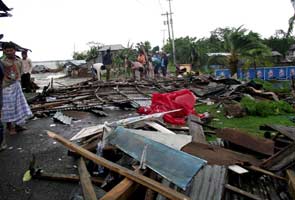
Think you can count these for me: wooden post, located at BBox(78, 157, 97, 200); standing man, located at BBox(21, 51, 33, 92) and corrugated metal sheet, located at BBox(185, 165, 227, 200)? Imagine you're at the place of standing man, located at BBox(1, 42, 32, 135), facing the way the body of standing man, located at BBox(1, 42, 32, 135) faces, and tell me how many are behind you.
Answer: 1

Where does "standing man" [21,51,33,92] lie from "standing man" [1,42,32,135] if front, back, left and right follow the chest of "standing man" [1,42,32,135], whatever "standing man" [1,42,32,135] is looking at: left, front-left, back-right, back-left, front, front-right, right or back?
back

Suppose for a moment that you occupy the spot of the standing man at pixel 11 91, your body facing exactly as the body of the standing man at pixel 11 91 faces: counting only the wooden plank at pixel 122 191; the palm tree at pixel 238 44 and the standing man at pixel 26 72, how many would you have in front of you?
1

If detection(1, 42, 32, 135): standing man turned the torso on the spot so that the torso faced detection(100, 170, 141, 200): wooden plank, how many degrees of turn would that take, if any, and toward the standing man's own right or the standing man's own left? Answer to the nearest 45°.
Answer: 0° — they already face it

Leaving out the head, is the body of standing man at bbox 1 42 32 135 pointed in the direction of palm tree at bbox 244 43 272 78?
no

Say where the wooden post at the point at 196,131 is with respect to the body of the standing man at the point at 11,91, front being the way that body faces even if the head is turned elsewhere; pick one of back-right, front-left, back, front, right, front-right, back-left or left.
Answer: front-left

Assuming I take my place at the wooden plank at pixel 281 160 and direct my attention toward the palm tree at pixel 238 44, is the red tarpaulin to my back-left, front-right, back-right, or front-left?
front-left

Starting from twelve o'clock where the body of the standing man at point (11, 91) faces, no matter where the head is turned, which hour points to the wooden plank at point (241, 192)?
The wooden plank is roughly at 11 o'clock from the standing man.

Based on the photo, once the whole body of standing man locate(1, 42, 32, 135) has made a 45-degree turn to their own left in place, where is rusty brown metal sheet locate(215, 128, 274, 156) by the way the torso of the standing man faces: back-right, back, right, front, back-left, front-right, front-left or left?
front

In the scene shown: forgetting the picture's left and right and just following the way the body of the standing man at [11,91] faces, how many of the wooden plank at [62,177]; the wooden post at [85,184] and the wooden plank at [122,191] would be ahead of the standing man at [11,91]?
3

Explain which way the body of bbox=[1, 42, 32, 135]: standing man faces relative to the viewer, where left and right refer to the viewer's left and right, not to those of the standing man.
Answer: facing the viewer

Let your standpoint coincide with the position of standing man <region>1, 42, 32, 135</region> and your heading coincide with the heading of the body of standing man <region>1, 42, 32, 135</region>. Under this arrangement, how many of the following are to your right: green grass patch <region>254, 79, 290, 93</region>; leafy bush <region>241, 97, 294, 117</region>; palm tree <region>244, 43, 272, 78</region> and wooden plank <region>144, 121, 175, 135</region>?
0

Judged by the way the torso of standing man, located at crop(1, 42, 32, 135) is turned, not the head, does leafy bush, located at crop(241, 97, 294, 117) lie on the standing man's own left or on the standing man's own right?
on the standing man's own left

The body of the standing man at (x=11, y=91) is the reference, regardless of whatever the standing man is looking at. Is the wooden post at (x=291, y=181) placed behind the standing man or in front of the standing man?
in front

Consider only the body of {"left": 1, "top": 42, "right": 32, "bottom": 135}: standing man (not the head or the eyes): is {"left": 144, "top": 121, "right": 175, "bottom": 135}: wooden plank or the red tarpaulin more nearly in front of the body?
the wooden plank

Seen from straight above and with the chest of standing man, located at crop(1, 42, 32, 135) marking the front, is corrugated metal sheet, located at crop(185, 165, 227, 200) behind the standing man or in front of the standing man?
in front

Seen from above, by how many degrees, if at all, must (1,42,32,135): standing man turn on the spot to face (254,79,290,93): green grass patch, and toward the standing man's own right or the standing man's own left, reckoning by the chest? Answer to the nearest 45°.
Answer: approximately 90° to the standing man's own left

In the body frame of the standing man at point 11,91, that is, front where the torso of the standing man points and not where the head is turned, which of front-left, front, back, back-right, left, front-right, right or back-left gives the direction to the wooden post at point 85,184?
front
